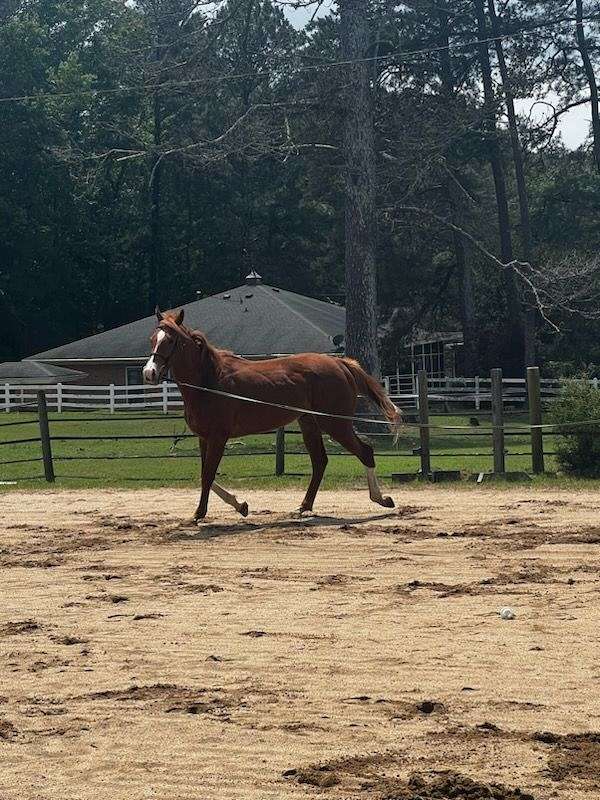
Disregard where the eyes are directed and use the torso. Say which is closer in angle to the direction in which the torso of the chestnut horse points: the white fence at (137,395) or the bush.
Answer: the white fence

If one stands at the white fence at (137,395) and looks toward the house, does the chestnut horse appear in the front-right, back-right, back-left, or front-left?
back-right

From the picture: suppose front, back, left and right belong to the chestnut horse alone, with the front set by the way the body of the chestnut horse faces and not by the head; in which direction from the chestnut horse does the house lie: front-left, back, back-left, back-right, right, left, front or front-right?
right

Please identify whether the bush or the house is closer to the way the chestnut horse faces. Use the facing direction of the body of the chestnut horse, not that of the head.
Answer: the house

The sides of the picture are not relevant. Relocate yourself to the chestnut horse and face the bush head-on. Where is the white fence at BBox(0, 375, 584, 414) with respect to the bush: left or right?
left

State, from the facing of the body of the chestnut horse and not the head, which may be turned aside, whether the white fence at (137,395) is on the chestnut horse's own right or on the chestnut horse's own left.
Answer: on the chestnut horse's own right

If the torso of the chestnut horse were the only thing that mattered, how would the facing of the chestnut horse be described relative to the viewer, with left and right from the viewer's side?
facing to the left of the viewer

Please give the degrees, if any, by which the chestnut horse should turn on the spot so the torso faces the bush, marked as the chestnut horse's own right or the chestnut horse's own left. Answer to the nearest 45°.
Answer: approximately 135° to the chestnut horse's own right
